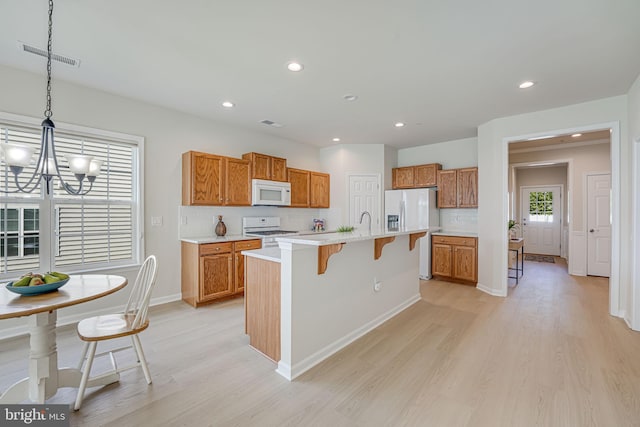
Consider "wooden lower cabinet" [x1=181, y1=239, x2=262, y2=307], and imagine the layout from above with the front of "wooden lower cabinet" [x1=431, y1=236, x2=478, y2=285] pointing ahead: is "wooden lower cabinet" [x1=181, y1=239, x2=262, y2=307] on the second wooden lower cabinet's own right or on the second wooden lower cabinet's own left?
on the second wooden lower cabinet's own right

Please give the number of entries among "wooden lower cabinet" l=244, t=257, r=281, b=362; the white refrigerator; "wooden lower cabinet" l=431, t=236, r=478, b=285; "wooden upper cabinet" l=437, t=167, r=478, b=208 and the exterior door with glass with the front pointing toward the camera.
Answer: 4

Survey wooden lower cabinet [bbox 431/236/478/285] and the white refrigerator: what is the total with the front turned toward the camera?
2

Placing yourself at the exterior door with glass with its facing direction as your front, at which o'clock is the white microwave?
The white microwave is roughly at 1 o'clock from the exterior door with glass.

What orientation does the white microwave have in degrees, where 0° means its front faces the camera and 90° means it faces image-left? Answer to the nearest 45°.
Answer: approximately 315°

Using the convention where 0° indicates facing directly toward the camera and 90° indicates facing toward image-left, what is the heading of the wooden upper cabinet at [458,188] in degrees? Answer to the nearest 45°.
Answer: approximately 0°
